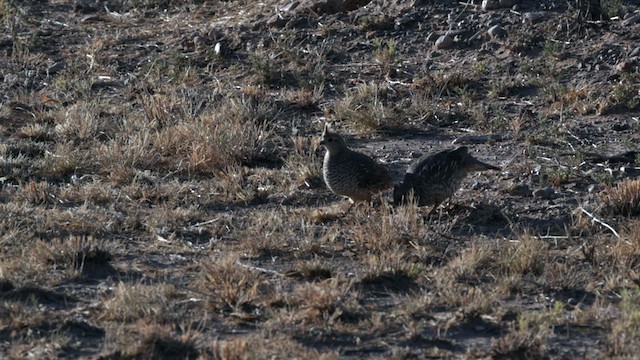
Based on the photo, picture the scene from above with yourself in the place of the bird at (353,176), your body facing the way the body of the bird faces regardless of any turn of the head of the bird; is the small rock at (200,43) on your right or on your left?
on your right

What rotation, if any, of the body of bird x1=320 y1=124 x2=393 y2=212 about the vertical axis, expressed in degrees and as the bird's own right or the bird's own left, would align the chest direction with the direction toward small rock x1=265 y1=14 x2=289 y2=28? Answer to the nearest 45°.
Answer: approximately 90° to the bird's own right

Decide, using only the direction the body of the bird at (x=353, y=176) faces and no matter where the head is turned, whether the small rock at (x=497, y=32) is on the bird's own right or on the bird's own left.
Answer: on the bird's own right

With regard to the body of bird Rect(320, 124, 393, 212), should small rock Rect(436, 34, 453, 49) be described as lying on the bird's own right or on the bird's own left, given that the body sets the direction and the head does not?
on the bird's own right

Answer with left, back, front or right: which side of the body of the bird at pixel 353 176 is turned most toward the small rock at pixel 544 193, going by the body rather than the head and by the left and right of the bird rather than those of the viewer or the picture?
back

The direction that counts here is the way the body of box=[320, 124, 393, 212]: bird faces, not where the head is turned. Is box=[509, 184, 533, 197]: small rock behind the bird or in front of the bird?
behind

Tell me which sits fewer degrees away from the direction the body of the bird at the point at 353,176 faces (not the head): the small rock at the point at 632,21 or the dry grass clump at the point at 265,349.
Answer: the dry grass clump

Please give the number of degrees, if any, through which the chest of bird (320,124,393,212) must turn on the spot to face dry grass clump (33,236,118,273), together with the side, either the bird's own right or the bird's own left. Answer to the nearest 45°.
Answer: approximately 45° to the bird's own left

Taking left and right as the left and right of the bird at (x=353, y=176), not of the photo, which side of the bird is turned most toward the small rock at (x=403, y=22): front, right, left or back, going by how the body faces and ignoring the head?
right

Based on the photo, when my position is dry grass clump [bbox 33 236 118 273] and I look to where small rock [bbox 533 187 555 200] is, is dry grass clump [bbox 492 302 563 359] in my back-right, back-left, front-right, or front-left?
front-right

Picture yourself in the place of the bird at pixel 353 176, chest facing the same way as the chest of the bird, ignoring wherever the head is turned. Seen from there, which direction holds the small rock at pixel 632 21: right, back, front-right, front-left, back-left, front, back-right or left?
back-right

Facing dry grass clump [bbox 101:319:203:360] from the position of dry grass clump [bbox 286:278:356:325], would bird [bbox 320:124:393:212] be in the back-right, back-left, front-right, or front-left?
back-right

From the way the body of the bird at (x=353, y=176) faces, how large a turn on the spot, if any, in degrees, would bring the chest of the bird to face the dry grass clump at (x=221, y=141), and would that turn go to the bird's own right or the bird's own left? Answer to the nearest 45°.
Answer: approximately 45° to the bird's own right

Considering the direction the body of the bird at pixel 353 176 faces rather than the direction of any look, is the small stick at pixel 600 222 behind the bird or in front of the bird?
behind

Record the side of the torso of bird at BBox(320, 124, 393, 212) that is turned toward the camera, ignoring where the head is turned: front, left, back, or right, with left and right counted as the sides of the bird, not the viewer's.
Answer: left

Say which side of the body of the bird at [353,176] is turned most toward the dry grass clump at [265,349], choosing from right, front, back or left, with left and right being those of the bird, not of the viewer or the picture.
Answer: left
